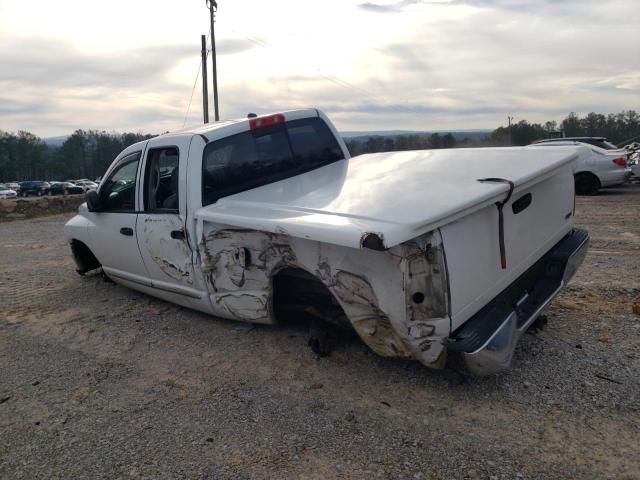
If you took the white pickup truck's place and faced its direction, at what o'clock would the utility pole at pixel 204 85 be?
The utility pole is roughly at 1 o'clock from the white pickup truck.

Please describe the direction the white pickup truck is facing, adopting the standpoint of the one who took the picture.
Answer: facing away from the viewer and to the left of the viewer

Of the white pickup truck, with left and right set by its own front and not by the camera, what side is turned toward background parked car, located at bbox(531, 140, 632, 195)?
right

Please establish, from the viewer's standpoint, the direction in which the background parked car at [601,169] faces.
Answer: facing to the left of the viewer

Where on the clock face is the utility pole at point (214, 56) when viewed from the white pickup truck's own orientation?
The utility pole is roughly at 1 o'clock from the white pickup truck.

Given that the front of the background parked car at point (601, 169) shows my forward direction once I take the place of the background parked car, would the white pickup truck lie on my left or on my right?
on my left
